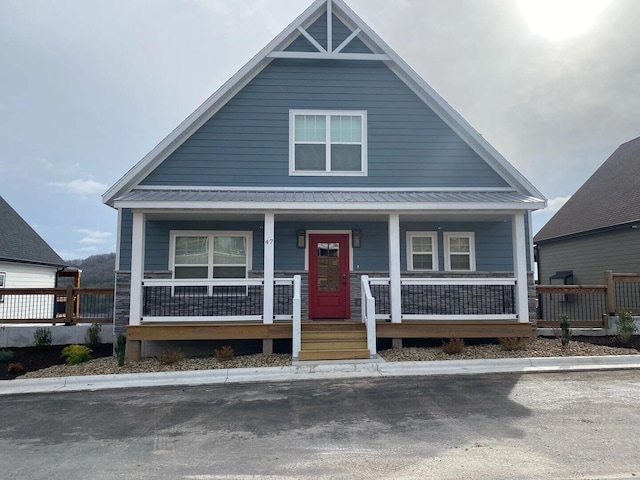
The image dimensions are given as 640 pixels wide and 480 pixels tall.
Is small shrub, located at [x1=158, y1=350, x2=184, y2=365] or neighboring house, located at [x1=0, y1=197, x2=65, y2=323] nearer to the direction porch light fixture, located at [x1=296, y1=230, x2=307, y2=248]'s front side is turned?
the small shrub

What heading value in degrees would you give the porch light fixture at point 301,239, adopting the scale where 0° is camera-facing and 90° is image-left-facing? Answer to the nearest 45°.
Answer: approximately 0°

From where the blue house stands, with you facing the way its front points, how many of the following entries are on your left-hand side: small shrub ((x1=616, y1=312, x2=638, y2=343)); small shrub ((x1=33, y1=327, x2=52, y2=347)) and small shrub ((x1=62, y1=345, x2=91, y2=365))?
1

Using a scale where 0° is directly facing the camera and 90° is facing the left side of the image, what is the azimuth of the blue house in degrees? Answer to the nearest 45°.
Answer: approximately 0°

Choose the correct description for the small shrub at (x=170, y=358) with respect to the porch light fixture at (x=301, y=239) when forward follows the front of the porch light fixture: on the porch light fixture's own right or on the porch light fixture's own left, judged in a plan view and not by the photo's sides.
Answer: on the porch light fixture's own right

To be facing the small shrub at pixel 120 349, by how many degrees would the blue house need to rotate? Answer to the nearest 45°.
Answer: approximately 45° to its right

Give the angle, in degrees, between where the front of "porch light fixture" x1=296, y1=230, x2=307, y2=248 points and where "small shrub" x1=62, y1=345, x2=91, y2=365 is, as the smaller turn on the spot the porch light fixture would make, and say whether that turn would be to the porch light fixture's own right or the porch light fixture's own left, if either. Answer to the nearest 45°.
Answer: approximately 90° to the porch light fixture's own right

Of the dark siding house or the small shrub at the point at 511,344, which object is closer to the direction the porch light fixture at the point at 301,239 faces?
the small shrub

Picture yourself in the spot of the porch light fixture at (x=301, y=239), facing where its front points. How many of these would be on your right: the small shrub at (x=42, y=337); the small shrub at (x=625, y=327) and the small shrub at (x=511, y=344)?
1

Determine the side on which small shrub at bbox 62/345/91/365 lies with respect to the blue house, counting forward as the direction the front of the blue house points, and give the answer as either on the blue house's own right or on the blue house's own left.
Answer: on the blue house's own right

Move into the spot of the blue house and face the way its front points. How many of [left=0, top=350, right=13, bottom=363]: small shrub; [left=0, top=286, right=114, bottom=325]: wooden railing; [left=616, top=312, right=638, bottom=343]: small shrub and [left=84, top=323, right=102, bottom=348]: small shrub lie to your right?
3
